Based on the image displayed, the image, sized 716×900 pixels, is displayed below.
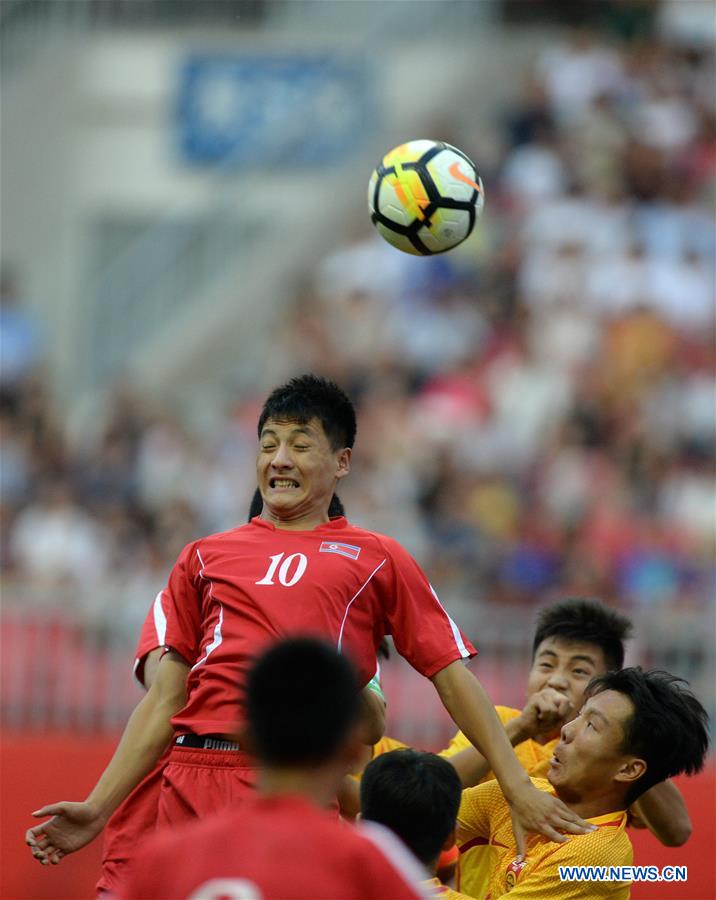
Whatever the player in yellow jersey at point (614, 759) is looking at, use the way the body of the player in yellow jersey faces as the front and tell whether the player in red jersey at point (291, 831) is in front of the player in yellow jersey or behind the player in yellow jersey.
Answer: in front

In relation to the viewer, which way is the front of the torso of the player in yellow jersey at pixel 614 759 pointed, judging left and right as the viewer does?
facing the viewer and to the left of the viewer

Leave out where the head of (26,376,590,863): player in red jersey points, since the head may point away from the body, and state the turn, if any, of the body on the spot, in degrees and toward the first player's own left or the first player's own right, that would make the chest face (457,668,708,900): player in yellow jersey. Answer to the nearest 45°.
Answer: approximately 90° to the first player's own left

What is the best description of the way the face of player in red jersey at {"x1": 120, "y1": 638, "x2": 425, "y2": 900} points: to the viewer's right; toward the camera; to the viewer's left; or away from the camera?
away from the camera

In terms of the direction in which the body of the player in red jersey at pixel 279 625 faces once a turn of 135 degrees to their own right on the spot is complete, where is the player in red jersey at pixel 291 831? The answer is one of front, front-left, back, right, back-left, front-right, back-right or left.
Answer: back-left

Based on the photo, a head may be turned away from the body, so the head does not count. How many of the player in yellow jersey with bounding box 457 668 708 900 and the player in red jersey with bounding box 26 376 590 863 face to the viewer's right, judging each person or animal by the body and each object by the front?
0
